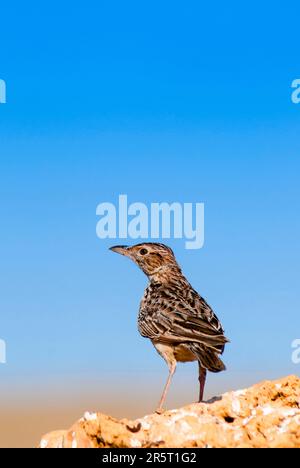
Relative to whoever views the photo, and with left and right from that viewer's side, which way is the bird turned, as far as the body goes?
facing away from the viewer and to the left of the viewer
